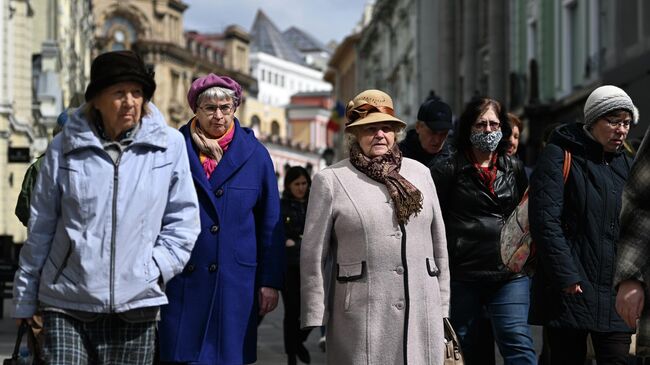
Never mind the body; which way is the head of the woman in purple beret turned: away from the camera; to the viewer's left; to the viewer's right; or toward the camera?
toward the camera

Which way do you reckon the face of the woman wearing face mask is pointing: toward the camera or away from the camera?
toward the camera

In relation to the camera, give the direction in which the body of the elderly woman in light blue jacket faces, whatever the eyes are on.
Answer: toward the camera

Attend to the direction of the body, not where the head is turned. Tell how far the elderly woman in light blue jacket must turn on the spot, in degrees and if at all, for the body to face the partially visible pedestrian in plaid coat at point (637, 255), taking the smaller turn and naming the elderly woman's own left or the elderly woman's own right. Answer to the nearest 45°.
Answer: approximately 45° to the elderly woman's own left

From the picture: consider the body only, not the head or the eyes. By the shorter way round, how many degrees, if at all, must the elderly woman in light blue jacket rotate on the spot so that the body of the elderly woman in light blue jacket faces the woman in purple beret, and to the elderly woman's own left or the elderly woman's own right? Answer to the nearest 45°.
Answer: approximately 135° to the elderly woman's own left

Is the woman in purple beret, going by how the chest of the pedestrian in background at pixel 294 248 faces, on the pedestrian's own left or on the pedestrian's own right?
on the pedestrian's own right

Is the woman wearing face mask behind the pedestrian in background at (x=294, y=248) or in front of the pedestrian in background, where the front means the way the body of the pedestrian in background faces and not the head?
in front

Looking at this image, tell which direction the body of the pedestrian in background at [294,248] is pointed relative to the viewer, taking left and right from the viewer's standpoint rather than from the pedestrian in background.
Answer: facing the viewer and to the right of the viewer

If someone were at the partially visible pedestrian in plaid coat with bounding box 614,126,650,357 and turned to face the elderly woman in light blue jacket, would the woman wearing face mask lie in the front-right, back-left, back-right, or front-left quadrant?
front-right

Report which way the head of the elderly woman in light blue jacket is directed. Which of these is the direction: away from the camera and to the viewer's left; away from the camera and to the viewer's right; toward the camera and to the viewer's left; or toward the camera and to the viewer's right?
toward the camera and to the viewer's right

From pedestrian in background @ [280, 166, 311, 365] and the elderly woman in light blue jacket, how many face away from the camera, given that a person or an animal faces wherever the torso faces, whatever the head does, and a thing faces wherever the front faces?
0
